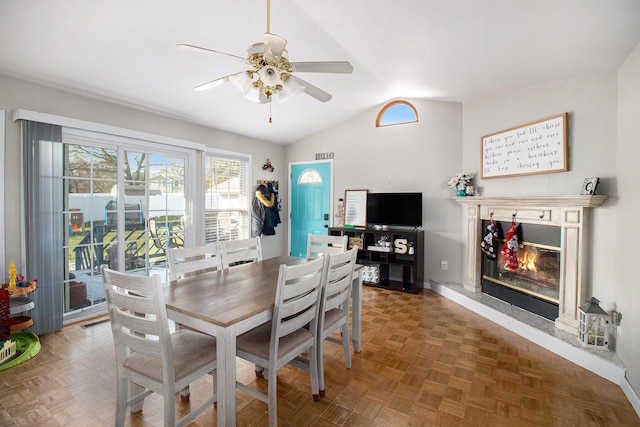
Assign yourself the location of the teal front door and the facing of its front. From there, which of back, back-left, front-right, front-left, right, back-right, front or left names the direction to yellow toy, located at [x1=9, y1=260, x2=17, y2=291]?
front-right

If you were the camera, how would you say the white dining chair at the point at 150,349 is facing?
facing away from the viewer and to the right of the viewer

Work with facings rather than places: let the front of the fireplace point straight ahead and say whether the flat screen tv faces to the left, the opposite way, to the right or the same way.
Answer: to the left

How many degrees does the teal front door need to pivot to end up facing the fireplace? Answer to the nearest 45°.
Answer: approximately 45° to its left

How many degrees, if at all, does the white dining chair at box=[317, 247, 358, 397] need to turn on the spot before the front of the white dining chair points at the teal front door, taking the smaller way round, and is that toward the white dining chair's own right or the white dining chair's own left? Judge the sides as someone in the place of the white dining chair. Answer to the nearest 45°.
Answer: approximately 45° to the white dining chair's own right

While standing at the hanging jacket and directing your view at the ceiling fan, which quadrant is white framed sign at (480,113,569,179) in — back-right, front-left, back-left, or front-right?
front-left

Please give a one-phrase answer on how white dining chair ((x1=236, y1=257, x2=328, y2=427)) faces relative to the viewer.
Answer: facing away from the viewer and to the left of the viewer

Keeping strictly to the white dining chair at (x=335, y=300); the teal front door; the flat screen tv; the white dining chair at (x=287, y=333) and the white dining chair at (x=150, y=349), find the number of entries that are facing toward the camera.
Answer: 2

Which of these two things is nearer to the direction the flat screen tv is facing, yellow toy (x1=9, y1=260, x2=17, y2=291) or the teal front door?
the yellow toy

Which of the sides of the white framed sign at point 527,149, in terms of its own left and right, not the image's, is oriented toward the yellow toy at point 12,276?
front

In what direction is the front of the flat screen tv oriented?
toward the camera

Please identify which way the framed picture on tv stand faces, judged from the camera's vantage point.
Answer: facing the viewer

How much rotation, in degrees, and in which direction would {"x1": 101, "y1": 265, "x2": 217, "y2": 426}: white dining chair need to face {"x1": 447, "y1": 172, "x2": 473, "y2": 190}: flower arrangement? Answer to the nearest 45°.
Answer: approximately 45° to its right

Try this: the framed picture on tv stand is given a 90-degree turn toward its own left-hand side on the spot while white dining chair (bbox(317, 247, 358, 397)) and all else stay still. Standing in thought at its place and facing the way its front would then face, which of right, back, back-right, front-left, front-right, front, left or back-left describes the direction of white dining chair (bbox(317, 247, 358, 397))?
right
